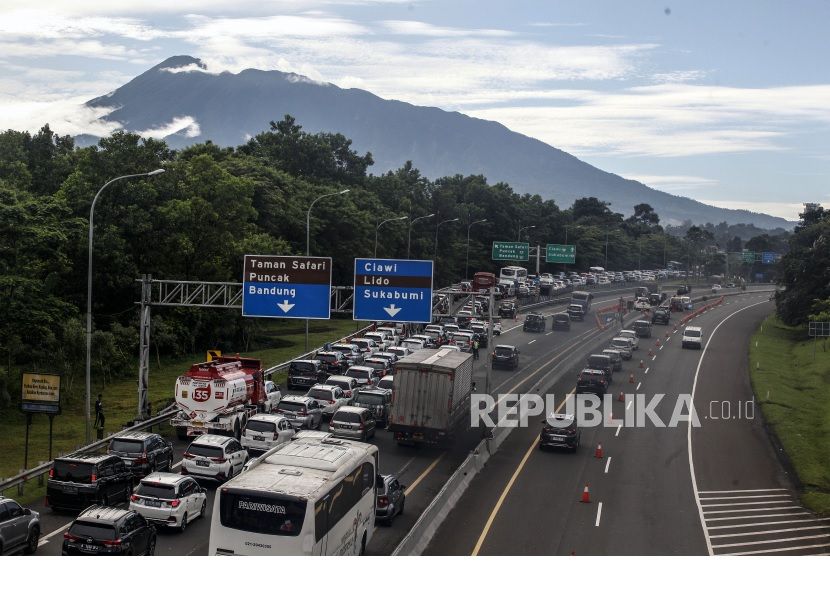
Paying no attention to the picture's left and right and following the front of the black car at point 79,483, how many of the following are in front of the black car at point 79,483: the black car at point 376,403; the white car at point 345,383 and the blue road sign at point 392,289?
3

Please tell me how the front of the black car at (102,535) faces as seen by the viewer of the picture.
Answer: facing away from the viewer and to the right of the viewer

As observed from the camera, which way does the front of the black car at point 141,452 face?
facing away from the viewer and to the right of the viewer

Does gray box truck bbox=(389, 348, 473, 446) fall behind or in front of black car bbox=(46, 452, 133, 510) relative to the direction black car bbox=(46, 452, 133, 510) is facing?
in front

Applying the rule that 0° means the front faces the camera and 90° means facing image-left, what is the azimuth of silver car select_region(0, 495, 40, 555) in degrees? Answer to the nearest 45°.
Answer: approximately 225°

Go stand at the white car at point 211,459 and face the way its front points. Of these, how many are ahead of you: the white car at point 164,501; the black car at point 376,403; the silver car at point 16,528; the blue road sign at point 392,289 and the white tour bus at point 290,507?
2

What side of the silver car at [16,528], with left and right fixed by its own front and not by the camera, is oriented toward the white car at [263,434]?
front

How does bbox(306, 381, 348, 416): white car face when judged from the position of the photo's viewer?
facing away from the viewer and to the right of the viewer

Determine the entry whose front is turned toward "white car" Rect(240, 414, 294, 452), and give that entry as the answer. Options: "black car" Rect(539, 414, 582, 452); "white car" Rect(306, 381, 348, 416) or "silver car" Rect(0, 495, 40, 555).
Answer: the silver car

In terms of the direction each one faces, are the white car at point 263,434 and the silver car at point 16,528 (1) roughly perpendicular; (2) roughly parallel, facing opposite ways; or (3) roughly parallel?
roughly parallel

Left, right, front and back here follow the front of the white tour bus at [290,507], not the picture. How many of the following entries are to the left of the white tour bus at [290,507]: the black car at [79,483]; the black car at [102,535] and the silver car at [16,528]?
3

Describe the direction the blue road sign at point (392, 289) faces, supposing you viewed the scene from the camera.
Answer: facing the viewer

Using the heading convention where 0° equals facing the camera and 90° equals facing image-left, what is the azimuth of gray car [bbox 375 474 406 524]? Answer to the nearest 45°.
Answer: approximately 225°

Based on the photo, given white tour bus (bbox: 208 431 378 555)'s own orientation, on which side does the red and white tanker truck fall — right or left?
on its left
